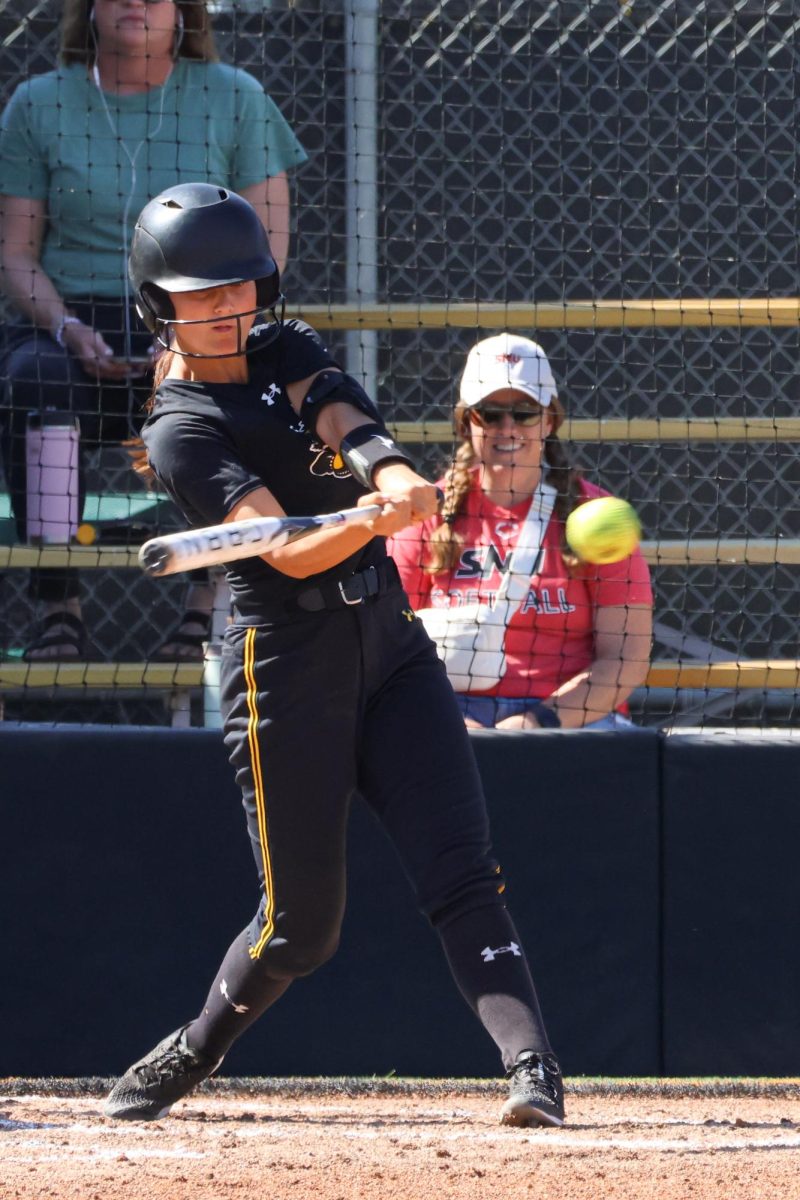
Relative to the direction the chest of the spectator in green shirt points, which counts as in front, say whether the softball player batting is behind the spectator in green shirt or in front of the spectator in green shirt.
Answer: in front

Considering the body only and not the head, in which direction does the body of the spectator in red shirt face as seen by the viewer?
toward the camera

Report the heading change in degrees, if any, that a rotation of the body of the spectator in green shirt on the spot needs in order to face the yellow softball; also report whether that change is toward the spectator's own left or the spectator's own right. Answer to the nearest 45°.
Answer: approximately 45° to the spectator's own left

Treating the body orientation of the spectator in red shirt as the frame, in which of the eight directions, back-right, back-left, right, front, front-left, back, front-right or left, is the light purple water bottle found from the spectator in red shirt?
right

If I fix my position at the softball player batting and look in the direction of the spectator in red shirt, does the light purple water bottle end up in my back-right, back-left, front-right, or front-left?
front-left

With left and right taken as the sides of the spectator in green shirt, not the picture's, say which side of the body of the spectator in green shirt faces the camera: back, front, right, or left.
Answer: front

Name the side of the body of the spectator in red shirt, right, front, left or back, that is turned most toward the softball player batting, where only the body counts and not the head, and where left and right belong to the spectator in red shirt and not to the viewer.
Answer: front

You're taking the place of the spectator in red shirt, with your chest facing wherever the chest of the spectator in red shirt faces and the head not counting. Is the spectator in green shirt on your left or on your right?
on your right

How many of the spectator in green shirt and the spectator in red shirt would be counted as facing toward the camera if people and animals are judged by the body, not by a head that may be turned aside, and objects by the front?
2

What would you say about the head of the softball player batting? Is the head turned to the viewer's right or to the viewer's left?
to the viewer's right

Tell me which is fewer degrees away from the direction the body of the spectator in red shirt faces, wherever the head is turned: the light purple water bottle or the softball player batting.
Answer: the softball player batting
